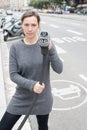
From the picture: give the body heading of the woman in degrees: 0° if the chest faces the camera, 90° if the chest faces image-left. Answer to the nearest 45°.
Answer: approximately 0°
